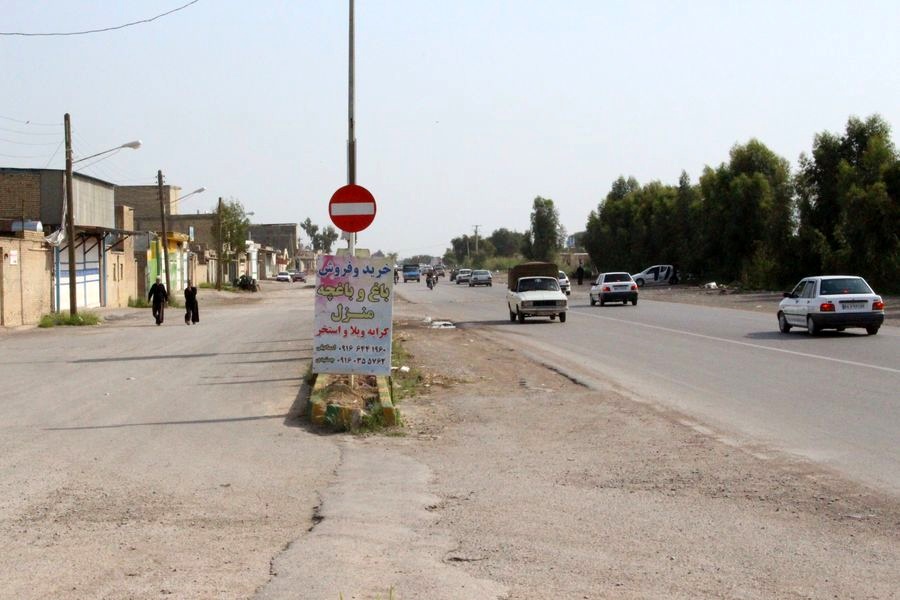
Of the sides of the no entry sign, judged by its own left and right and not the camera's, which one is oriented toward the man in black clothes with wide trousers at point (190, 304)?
back

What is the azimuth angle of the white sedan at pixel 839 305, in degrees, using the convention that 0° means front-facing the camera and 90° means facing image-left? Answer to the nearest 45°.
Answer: approximately 135°

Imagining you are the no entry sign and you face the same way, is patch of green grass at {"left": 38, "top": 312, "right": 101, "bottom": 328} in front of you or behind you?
behind

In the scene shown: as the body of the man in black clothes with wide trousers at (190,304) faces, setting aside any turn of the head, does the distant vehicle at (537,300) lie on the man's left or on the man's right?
on the man's left
